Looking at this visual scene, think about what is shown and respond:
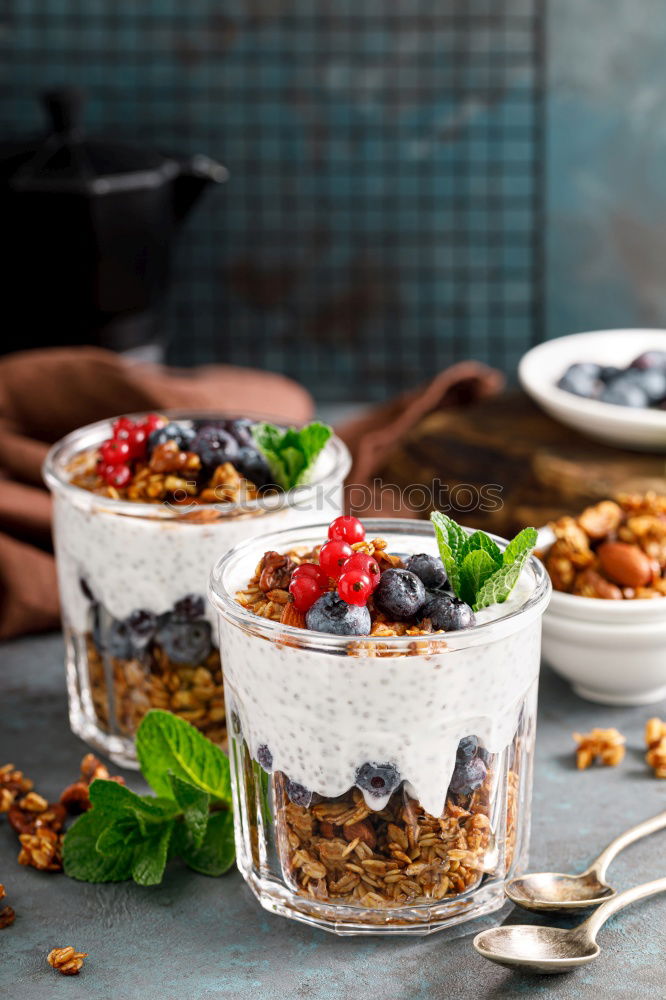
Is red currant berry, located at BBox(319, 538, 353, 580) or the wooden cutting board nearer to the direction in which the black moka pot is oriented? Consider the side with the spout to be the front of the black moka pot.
the wooden cutting board

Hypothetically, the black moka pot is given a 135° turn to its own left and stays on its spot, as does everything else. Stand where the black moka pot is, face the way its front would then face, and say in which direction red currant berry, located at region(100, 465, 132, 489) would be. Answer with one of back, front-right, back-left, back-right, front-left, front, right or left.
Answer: back-left

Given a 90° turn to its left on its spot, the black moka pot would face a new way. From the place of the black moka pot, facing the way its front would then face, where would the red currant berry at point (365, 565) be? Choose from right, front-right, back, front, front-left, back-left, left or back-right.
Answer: back

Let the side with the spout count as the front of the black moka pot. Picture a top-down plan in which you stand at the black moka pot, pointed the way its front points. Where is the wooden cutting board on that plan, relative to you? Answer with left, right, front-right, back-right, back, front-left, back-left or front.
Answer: front-right

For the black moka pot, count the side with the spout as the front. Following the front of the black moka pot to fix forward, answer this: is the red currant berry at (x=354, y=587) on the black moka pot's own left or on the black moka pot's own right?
on the black moka pot's own right

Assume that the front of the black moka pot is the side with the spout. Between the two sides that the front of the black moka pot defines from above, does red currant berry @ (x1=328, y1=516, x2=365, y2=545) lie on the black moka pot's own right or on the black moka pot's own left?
on the black moka pot's own right

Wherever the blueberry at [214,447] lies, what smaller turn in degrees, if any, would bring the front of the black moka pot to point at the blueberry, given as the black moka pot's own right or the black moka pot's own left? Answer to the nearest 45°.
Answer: approximately 90° to the black moka pot's own right

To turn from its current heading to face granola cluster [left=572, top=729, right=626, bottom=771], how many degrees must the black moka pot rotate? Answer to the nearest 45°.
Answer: approximately 90° to its right

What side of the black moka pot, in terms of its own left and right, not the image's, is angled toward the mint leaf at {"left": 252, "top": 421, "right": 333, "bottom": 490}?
right

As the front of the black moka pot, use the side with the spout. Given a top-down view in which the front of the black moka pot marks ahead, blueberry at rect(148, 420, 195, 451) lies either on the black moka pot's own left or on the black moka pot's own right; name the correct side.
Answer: on the black moka pot's own right

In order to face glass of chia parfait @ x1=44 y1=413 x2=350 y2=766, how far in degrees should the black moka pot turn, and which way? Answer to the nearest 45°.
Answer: approximately 90° to its right

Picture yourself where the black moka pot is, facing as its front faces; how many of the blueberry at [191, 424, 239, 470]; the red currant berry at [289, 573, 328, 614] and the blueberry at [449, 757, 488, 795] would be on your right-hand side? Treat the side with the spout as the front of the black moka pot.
3

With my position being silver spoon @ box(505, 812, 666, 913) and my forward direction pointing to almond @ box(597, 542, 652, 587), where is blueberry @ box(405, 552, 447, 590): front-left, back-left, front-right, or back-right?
front-left

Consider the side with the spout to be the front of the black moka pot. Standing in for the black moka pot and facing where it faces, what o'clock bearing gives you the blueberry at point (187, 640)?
The blueberry is roughly at 3 o'clock from the black moka pot.

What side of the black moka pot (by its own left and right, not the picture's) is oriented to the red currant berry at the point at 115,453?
right

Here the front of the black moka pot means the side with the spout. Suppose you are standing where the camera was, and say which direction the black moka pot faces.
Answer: facing to the right of the viewer

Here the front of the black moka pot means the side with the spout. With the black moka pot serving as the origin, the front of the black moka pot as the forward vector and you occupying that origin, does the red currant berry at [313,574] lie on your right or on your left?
on your right
